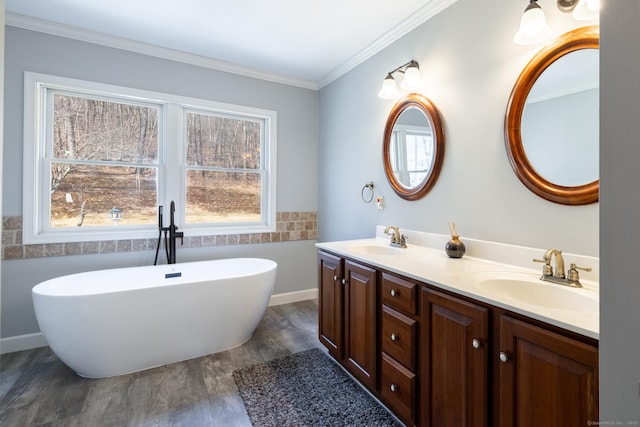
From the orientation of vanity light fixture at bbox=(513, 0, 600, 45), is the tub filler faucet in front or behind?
in front

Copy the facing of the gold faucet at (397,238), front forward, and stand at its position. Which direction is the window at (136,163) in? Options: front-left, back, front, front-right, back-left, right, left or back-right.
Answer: front-right

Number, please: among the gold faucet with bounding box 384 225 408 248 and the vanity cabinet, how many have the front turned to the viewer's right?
0

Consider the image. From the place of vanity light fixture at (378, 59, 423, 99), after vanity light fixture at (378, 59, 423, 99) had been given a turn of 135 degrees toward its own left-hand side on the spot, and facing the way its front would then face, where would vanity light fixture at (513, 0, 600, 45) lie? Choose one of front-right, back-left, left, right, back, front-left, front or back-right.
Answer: front-right

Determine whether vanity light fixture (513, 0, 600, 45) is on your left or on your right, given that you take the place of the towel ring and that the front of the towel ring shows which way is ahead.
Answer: on your left

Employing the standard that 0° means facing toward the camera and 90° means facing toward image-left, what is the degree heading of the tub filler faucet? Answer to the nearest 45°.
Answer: approximately 0°

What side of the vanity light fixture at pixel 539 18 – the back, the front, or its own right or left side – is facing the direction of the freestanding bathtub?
front

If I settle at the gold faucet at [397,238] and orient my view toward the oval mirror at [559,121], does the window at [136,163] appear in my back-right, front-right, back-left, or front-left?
back-right

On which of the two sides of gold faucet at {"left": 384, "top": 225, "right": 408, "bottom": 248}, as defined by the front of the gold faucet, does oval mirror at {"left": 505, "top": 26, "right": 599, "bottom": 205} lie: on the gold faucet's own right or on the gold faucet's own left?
on the gold faucet's own left
